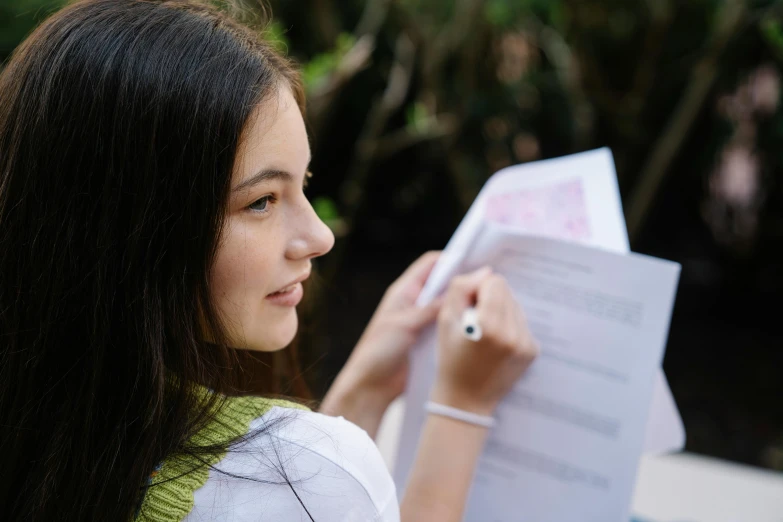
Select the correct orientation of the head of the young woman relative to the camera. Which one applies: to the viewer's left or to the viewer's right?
to the viewer's right

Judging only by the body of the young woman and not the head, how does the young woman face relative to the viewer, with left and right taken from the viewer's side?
facing away from the viewer and to the right of the viewer

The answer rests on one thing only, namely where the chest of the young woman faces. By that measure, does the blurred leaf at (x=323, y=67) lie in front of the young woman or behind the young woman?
in front
